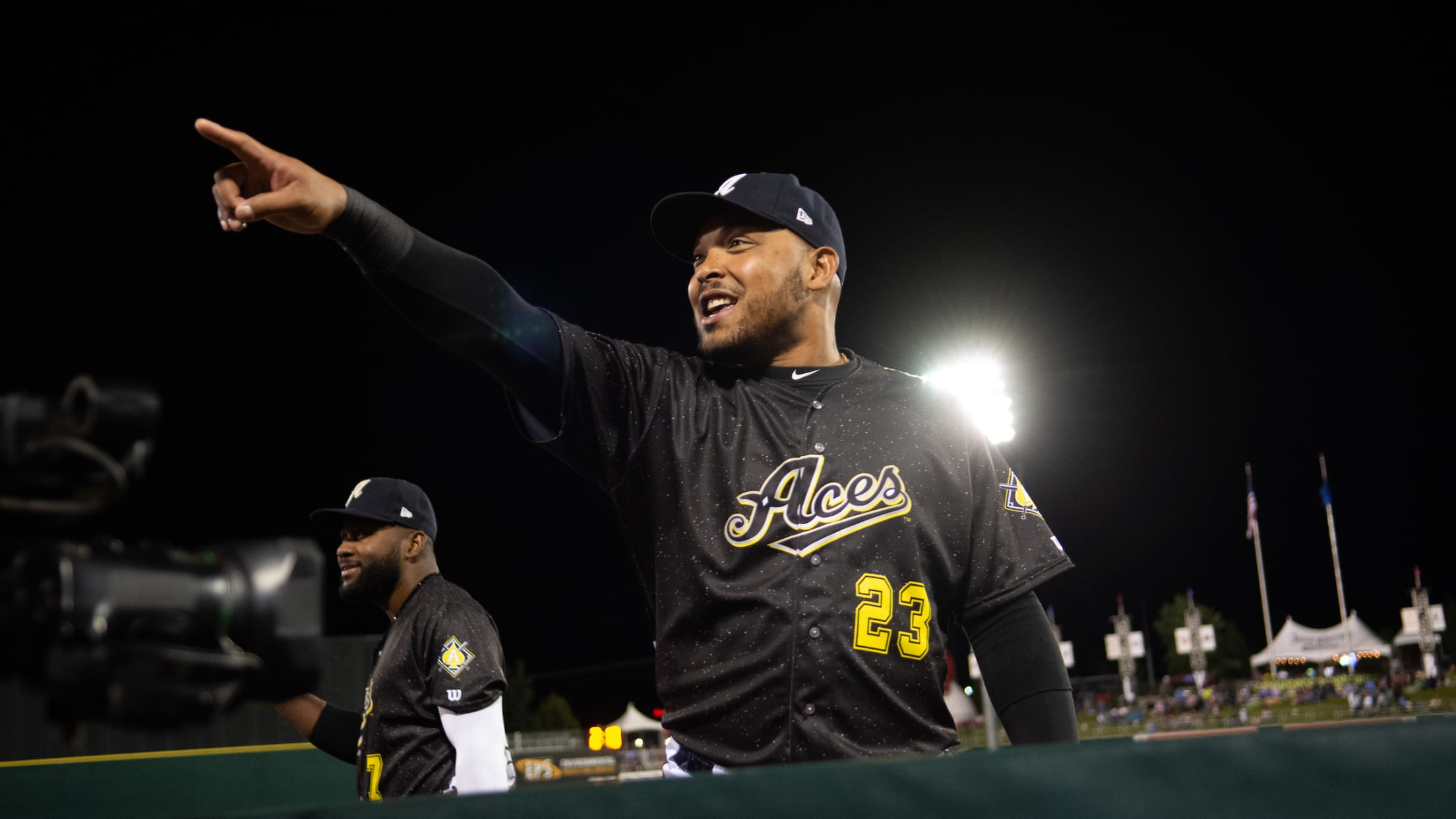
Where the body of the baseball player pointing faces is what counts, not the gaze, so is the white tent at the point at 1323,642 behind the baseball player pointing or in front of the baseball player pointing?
behind

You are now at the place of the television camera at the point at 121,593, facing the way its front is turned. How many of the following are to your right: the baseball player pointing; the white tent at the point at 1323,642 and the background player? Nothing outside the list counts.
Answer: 0

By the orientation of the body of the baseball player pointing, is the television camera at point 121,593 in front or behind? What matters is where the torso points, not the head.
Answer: in front

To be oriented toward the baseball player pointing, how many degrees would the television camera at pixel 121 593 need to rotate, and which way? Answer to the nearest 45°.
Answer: approximately 45° to its left

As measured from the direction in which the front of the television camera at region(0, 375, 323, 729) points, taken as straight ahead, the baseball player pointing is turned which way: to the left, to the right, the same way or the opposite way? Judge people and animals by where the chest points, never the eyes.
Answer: to the right

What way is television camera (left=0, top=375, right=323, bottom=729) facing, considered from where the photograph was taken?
facing to the right of the viewer

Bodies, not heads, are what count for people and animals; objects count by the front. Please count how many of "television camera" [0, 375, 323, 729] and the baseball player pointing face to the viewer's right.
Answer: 1

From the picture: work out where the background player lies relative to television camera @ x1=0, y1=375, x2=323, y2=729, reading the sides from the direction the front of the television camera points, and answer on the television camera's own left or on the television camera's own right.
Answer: on the television camera's own left

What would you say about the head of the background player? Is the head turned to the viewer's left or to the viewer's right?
to the viewer's left

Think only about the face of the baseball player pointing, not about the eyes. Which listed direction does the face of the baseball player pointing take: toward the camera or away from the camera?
toward the camera

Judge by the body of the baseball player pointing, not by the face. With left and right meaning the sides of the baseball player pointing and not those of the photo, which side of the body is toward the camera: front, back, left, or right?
front

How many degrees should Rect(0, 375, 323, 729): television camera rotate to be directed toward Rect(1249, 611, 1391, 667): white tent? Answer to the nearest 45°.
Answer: approximately 45° to its left
